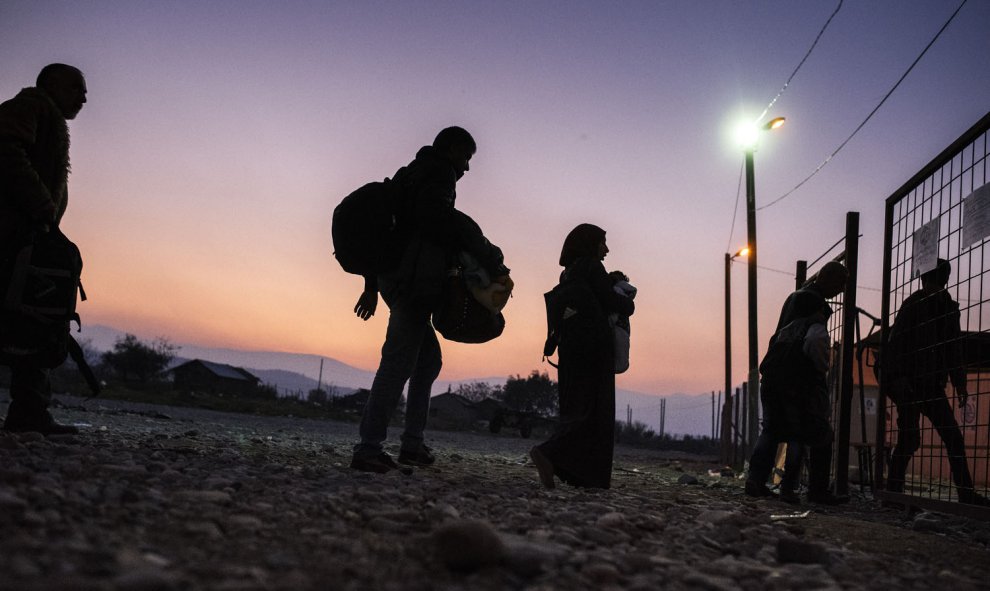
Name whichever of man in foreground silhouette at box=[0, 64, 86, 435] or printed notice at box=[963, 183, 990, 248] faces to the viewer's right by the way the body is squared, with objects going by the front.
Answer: the man in foreground silhouette

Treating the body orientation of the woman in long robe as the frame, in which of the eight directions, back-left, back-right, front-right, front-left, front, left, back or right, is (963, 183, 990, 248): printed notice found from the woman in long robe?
front

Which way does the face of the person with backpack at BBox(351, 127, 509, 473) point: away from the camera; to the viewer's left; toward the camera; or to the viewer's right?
to the viewer's right

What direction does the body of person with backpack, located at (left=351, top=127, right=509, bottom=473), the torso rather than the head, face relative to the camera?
to the viewer's right

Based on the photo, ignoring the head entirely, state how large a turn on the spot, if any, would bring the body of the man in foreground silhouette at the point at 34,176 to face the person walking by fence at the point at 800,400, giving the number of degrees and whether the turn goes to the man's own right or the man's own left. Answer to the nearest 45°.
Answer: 0° — they already face them

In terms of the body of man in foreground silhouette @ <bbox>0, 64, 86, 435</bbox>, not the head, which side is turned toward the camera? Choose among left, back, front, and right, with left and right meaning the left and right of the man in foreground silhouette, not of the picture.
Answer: right

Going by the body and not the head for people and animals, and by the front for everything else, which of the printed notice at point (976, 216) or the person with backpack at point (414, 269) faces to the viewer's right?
the person with backpack

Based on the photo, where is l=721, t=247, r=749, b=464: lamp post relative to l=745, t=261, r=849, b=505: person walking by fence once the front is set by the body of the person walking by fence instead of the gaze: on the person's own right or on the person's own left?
on the person's own left

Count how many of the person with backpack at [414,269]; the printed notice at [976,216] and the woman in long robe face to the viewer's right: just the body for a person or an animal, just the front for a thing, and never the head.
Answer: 2

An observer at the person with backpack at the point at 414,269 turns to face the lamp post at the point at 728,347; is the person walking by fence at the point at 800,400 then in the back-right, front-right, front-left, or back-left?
front-right

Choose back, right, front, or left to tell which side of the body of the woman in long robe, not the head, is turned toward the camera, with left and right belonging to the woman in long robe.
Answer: right

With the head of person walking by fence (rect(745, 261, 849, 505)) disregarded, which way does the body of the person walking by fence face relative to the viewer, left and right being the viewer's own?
facing to the right of the viewer

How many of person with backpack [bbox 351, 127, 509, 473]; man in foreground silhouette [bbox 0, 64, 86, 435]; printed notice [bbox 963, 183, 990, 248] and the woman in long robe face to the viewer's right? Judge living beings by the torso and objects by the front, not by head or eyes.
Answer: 3

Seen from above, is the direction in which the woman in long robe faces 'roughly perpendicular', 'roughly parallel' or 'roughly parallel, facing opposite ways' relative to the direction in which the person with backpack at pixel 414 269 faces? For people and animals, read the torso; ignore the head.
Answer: roughly parallel

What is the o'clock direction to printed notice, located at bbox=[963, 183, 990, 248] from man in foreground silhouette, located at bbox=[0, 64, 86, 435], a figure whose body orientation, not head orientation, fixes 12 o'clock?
The printed notice is roughly at 1 o'clock from the man in foreground silhouette.

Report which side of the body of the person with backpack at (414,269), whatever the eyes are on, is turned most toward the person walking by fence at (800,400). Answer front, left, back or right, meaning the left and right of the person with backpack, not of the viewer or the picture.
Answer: front

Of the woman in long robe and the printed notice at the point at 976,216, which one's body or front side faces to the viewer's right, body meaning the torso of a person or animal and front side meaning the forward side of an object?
the woman in long robe

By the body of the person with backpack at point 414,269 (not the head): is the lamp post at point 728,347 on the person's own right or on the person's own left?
on the person's own left

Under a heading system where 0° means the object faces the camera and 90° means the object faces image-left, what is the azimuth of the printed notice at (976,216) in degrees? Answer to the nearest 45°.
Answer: approximately 45°

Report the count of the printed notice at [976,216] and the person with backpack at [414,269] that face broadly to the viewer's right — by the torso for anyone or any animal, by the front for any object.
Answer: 1

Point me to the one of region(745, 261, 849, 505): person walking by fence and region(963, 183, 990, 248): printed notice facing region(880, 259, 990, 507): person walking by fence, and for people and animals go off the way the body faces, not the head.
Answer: region(745, 261, 849, 505): person walking by fence
